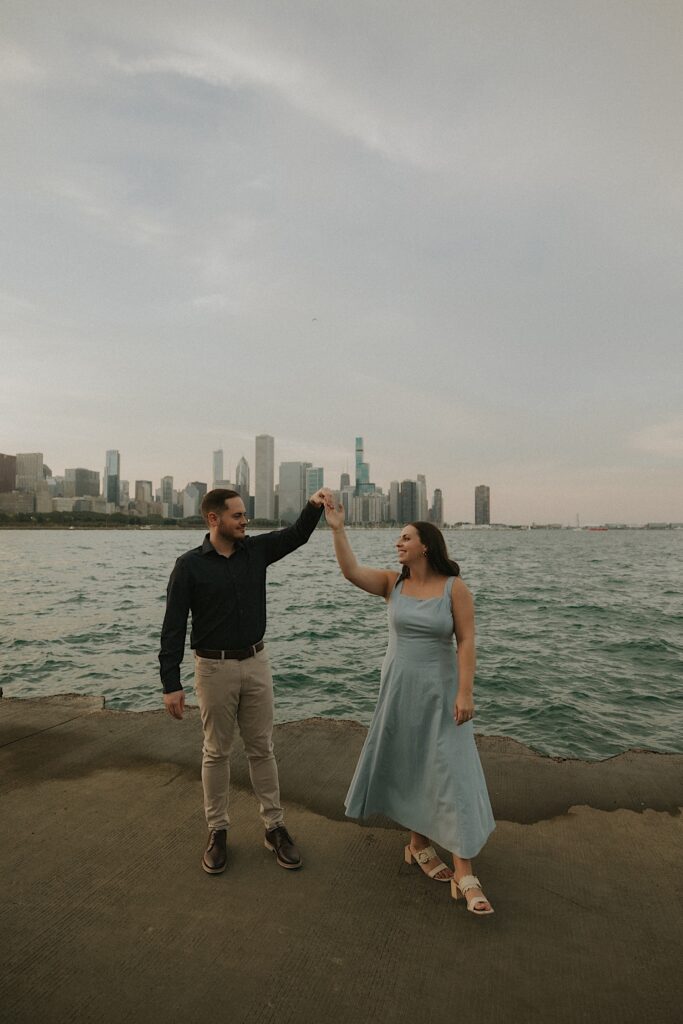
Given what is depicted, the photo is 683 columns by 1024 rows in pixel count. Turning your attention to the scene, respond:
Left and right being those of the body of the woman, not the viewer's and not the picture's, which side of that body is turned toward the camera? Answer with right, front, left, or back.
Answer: front

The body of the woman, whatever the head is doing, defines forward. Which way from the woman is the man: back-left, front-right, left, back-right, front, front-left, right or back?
right

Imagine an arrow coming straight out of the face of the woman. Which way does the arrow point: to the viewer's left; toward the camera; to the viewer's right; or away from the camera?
to the viewer's left
